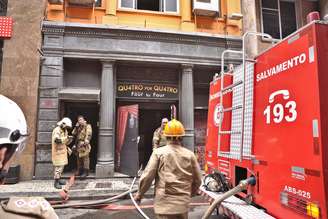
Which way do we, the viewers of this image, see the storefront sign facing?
facing the viewer

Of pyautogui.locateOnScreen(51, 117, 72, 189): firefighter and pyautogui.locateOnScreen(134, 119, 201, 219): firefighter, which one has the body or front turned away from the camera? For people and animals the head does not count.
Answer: pyautogui.locateOnScreen(134, 119, 201, 219): firefighter

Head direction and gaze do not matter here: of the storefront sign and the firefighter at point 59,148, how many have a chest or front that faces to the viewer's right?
1

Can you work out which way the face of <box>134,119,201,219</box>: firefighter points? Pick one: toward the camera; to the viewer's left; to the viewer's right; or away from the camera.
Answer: away from the camera

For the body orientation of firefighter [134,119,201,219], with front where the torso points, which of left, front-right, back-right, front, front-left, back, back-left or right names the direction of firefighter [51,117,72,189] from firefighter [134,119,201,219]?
front-left

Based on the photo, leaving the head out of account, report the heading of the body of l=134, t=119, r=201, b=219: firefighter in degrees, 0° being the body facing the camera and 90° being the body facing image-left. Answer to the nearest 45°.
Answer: approximately 180°

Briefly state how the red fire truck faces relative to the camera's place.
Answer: facing away from the viewer and to the right of the viewer

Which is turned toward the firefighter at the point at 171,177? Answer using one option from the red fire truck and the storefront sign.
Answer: the storefront sign

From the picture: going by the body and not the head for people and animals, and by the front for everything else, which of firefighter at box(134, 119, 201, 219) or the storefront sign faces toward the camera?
the storefront sign

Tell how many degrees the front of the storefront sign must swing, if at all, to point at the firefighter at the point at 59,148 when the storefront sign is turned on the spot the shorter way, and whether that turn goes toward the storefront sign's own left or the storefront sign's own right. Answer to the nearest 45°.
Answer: approximately 45° to the storefront sign's own right

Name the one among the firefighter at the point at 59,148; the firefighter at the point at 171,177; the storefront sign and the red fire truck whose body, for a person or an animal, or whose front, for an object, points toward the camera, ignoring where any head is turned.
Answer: the storefront sign

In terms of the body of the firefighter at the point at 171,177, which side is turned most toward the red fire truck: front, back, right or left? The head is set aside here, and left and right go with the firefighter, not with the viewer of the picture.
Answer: right

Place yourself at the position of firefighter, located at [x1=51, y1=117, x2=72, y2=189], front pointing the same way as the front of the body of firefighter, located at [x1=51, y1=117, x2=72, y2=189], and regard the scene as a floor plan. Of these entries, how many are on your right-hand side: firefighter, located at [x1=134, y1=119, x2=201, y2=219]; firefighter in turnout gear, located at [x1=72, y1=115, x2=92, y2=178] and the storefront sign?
1

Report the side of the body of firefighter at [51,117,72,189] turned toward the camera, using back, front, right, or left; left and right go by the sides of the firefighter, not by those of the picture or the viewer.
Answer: right
